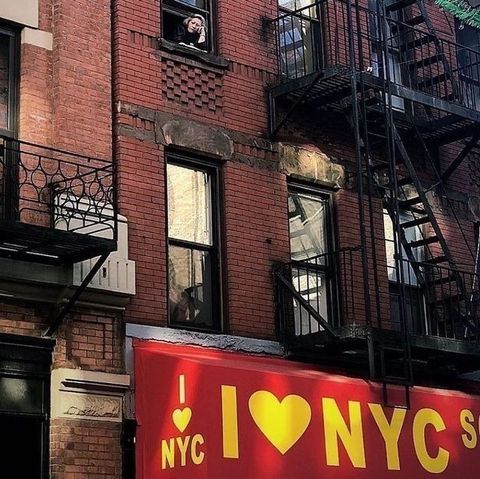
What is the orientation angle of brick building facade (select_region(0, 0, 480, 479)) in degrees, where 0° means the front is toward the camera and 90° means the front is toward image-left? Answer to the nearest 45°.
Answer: approximately 315°

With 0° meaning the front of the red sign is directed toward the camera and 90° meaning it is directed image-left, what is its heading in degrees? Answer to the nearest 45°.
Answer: approximately 315°
